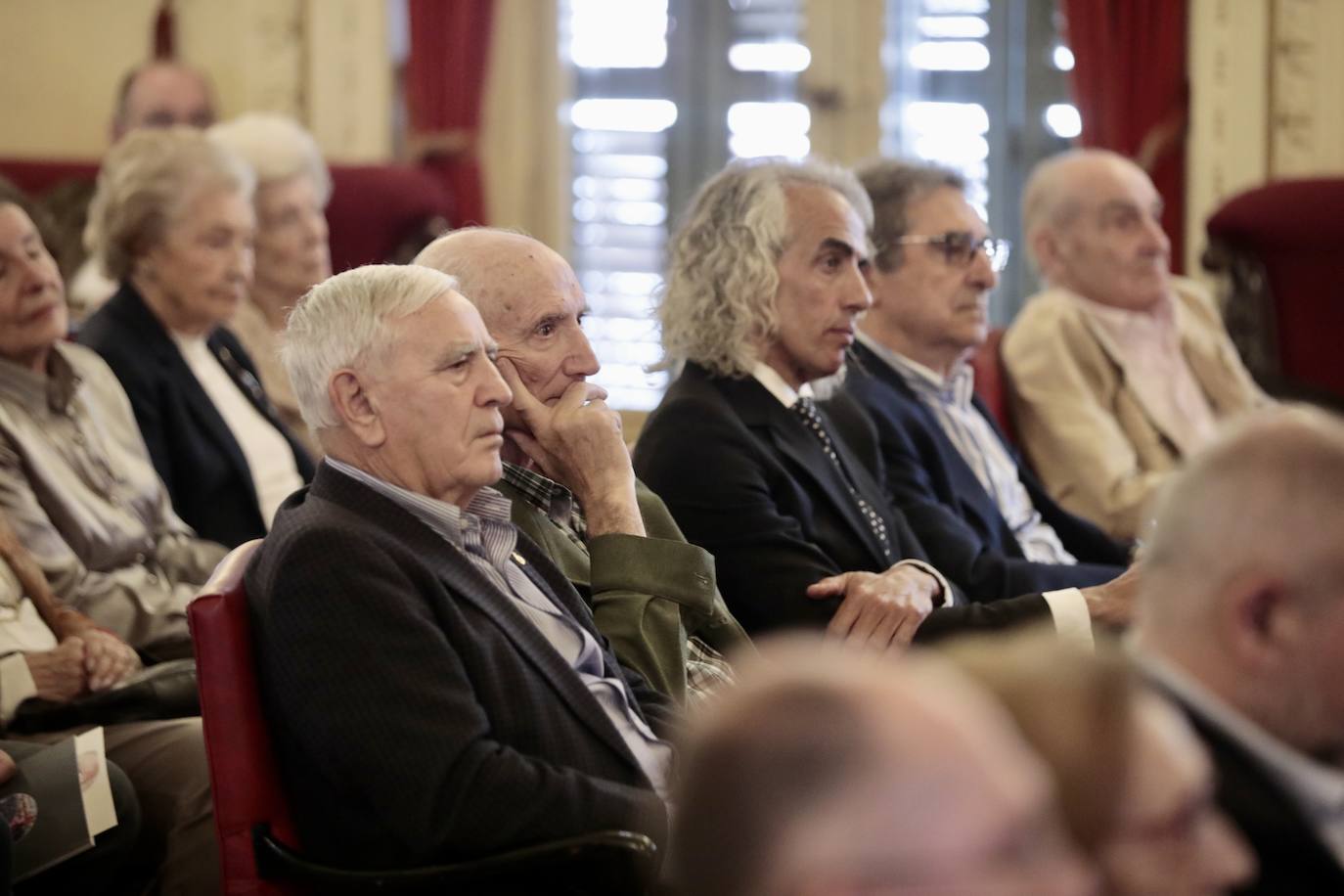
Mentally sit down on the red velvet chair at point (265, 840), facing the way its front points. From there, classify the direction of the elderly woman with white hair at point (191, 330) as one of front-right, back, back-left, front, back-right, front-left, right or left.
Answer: left

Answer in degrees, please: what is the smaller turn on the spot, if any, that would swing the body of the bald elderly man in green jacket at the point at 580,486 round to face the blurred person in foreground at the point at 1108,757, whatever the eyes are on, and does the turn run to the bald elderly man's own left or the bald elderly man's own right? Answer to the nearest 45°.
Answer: approximately 45° to the bald elderly man's own right

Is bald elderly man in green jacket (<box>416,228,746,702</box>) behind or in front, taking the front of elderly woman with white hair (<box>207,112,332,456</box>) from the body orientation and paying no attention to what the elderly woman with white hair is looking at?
in front

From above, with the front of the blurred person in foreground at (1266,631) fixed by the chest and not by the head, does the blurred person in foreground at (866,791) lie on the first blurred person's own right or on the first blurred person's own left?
on the first blurred person's own right

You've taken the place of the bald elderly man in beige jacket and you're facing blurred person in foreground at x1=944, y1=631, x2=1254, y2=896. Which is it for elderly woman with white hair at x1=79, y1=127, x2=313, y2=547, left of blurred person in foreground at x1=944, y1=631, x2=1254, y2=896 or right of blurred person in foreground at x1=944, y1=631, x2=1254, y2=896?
right

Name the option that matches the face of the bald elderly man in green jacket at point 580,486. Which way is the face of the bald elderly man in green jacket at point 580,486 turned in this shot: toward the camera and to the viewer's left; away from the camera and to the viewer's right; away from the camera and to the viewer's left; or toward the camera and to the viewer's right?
toward the camera and to the viewer's right

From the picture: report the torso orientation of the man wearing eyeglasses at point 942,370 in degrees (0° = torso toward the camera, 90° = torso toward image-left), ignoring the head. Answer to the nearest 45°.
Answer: approximately 315°

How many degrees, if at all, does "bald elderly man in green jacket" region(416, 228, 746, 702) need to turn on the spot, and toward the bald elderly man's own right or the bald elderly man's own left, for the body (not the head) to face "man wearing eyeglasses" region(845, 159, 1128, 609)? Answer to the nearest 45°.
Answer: approximately 90° to the bald elderly man's own left

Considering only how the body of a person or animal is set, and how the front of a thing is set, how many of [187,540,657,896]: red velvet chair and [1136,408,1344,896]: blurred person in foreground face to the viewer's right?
2

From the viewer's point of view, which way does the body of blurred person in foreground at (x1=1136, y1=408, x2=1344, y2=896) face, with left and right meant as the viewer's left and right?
facing to the right of the viewer

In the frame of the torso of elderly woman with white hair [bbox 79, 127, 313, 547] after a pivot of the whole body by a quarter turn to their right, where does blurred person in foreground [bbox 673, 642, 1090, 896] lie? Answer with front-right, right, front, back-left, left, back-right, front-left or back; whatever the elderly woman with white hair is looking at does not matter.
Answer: front-left

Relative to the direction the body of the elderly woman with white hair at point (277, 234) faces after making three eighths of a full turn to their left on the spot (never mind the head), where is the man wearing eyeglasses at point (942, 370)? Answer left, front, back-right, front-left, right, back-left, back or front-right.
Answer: back-right

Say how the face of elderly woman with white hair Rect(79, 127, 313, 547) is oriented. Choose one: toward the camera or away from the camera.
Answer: toward the camera
